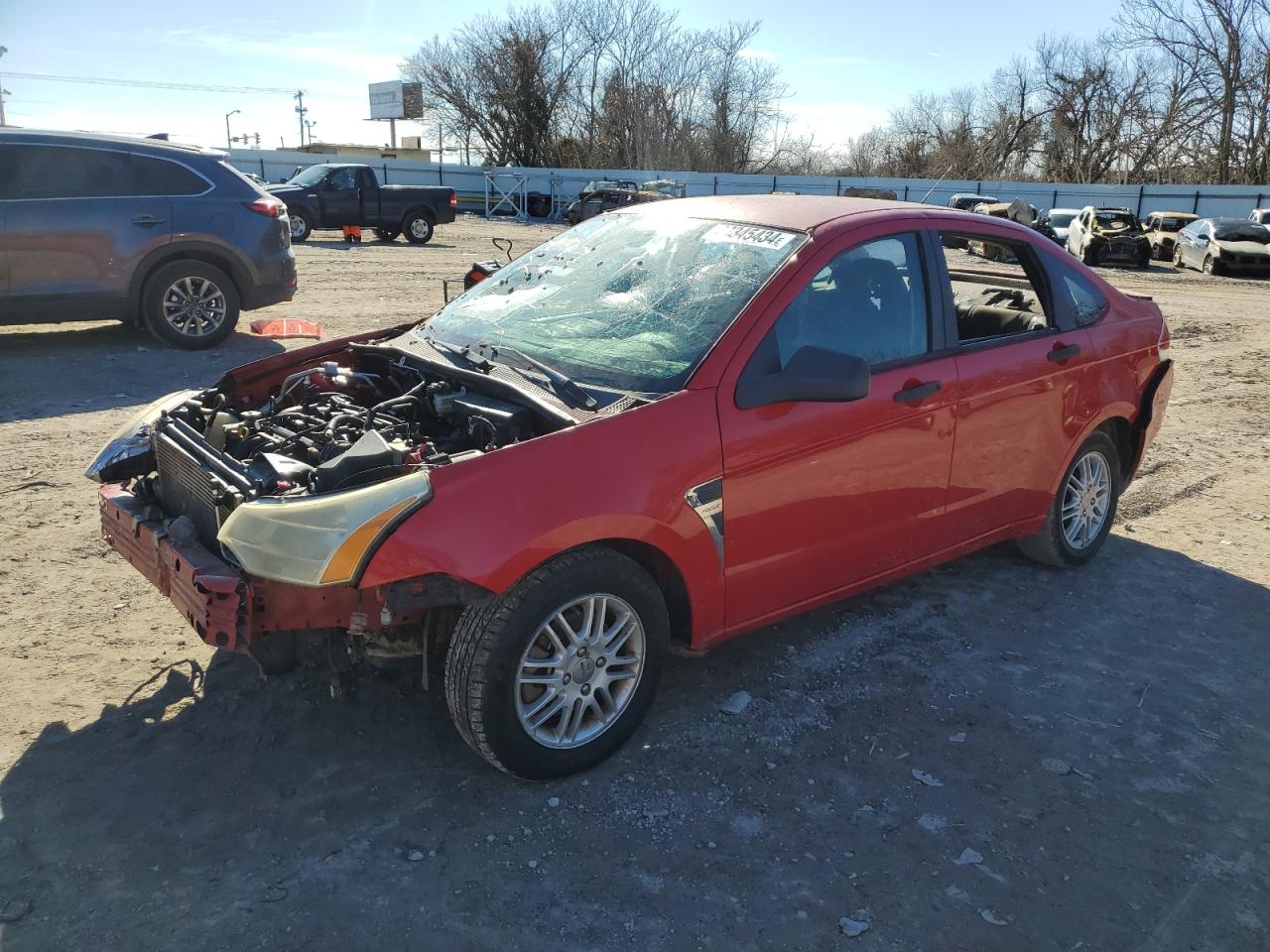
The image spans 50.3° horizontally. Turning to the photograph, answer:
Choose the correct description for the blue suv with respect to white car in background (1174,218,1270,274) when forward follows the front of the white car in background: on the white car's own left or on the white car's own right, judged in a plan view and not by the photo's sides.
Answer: on the white car's own right

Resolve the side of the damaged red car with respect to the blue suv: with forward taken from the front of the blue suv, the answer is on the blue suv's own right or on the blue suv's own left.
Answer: on the blue suv's own left

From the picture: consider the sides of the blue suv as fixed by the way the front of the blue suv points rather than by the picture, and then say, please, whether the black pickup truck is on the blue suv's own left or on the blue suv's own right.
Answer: on the blue suv's own right

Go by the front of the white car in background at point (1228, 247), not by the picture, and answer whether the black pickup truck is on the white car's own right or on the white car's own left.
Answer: on the white car's own right

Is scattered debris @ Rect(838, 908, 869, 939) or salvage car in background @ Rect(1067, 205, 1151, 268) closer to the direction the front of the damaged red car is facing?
the scattered debris

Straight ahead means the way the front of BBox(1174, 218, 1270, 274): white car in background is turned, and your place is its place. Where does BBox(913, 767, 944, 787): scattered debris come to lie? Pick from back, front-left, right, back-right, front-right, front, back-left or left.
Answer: front-right

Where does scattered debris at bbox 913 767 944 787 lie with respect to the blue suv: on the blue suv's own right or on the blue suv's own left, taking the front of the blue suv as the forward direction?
on the blue suv's own left

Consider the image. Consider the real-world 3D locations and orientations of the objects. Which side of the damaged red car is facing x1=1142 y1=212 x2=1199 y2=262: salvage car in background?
back

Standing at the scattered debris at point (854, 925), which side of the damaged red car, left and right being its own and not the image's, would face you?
left

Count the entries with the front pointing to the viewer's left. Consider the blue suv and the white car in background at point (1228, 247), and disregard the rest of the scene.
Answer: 1

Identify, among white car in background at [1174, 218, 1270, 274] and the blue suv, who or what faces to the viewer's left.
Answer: the blue suv

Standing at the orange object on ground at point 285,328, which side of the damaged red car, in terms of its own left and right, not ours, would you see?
right

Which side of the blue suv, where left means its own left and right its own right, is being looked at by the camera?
left
